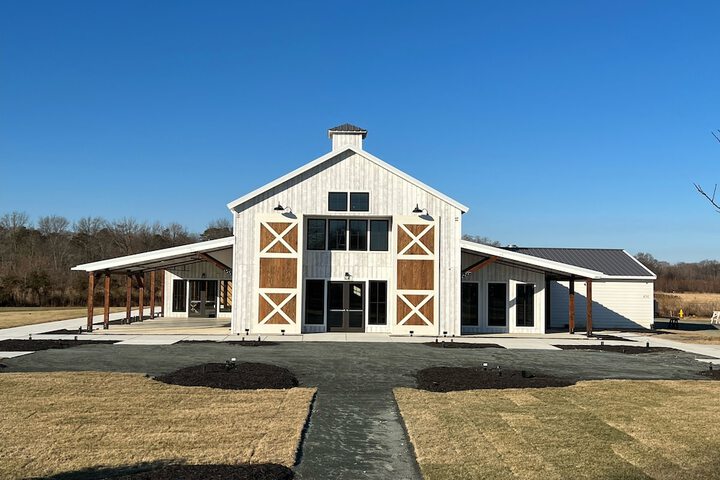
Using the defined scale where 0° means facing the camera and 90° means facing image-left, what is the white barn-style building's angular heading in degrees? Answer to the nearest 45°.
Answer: approximately 0°
